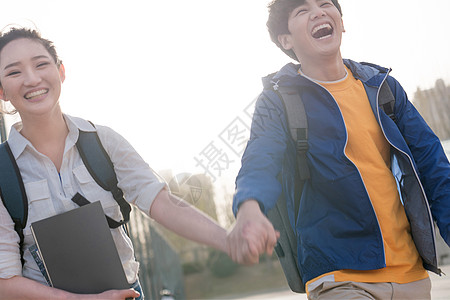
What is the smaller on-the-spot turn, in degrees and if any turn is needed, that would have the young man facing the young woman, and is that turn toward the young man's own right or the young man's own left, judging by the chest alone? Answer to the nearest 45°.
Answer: approximately 135° to the young man's own right

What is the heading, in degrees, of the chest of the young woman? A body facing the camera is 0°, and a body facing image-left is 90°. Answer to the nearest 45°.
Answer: approximately 0°

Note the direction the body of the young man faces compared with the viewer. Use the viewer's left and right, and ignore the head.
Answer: facing the viewer and to the right of the viewer

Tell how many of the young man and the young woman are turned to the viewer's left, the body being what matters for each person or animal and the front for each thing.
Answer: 0

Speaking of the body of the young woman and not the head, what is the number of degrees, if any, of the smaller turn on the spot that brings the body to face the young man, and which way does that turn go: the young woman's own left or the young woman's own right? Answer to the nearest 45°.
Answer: approximately 90° to the young woman's own left
